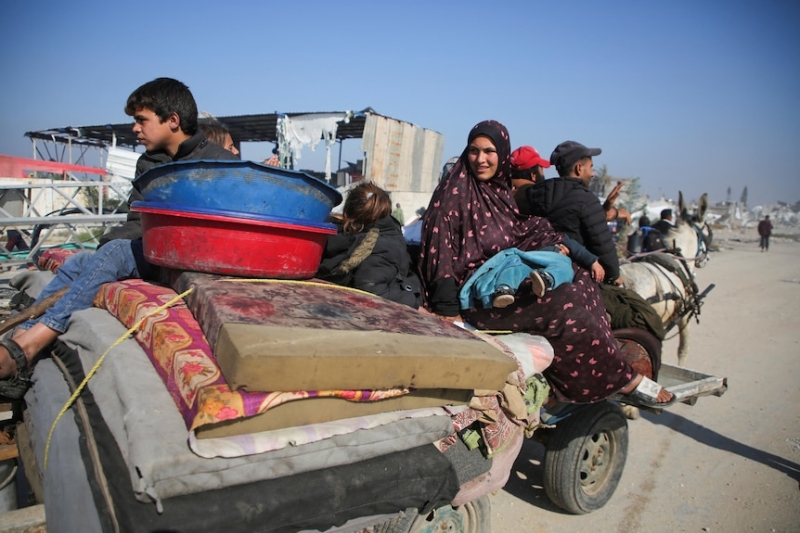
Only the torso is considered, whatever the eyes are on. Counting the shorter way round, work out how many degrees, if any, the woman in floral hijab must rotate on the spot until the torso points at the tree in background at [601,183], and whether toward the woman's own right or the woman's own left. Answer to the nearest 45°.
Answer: approximately 135° to the woman's own left

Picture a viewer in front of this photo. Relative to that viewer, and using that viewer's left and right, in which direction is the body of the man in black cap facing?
facing away from the viewer and to the right of the viewer

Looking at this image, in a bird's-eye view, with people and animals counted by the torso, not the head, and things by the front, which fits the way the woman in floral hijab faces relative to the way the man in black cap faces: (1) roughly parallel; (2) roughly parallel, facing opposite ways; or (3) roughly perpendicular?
roughly perpendicular

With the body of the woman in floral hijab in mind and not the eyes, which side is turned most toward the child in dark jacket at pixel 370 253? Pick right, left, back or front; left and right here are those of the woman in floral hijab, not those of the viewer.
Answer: right

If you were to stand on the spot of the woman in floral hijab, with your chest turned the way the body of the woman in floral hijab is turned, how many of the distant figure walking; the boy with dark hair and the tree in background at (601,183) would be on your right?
1

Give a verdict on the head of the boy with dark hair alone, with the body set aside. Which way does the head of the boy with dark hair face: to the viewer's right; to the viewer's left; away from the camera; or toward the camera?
to the viewer's left

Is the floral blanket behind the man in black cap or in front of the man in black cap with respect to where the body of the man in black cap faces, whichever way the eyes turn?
behind

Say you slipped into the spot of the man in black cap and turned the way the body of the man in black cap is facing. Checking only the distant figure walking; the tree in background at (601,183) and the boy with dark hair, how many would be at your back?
1

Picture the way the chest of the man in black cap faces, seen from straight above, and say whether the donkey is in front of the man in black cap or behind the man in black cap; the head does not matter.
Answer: in front

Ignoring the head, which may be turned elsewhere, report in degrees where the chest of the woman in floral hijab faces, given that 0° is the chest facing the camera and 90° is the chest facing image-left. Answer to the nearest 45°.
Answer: approximately 315°

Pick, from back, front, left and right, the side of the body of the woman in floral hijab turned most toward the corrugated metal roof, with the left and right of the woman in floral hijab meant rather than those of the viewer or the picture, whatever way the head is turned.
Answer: back
